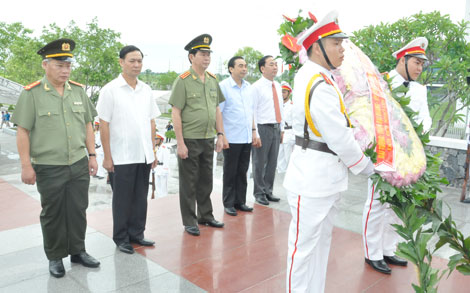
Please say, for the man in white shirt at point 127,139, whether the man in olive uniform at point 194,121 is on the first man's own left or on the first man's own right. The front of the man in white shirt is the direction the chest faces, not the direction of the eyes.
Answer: on the first man's own left

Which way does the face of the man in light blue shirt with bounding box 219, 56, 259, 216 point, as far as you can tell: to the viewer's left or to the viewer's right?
to the viewer's right

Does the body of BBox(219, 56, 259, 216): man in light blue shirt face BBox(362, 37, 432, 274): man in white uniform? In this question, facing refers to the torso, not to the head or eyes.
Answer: yes

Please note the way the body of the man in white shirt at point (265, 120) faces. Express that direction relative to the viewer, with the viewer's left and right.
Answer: facing the viewer and to the right of the viewer

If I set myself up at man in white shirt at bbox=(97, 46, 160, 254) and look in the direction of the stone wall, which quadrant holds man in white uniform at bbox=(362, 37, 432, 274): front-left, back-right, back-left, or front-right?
front-right

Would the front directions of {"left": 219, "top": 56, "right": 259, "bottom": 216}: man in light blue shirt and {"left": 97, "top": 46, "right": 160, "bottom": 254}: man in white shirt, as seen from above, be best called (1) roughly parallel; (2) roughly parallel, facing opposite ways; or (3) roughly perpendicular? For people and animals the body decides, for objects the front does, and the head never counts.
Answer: roughly parallel

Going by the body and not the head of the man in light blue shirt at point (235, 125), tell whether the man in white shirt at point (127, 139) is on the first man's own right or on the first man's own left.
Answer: on the first man's own right

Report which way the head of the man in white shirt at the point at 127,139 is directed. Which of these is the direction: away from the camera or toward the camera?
toward the camera

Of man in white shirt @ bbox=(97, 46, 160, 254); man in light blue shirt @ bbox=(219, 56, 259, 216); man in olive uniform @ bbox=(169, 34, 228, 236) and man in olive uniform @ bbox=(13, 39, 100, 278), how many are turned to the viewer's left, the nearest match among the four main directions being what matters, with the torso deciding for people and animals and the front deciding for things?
0

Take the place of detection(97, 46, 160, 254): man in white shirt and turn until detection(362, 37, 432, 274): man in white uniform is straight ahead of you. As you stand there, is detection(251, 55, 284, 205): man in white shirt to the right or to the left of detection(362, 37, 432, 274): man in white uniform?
left

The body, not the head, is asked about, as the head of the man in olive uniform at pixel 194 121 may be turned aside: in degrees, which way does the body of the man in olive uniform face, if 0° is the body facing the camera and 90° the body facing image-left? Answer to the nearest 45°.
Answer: approximately 315°

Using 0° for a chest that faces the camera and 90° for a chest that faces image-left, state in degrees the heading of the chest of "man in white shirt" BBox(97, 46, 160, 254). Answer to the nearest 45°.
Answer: approximately 315°

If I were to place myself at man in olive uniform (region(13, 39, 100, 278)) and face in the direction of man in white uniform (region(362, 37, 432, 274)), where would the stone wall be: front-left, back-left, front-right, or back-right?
front-left

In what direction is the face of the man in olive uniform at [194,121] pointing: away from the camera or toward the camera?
toward the camera

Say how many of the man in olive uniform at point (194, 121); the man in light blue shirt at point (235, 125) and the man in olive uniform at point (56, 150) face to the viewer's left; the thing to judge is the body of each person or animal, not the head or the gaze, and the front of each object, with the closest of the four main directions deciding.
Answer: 0

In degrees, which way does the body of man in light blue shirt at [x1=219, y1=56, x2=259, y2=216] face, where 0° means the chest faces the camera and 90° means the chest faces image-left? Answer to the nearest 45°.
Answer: approximately 315°
